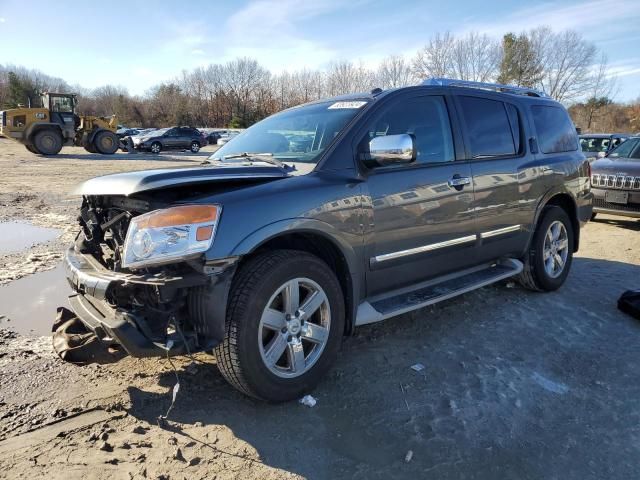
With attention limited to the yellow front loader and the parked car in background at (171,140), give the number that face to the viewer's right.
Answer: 1

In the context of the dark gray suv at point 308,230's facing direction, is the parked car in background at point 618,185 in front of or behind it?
behind

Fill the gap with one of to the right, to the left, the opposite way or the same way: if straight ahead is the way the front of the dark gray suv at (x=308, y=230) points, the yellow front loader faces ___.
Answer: the opposite way

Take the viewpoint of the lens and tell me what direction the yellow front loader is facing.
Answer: facing to the right of the viewer

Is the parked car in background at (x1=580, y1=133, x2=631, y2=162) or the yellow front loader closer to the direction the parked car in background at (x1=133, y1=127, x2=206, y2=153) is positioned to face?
the yellow front loader

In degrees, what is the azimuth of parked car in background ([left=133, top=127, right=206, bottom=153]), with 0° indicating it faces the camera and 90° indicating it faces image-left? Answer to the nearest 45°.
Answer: approximately 45°

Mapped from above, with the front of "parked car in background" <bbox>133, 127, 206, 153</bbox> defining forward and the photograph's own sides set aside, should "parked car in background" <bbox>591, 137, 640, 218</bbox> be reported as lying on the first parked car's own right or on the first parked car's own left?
on the first parked car's own left
